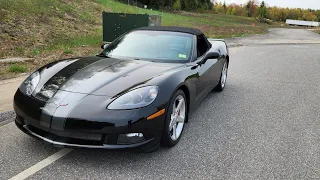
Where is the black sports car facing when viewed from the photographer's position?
facing the viewer and to the left of the viewer

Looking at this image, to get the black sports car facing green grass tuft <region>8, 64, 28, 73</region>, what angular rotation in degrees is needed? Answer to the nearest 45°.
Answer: approximately 90° to its right
